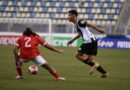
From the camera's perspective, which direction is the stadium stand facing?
toward the camera
